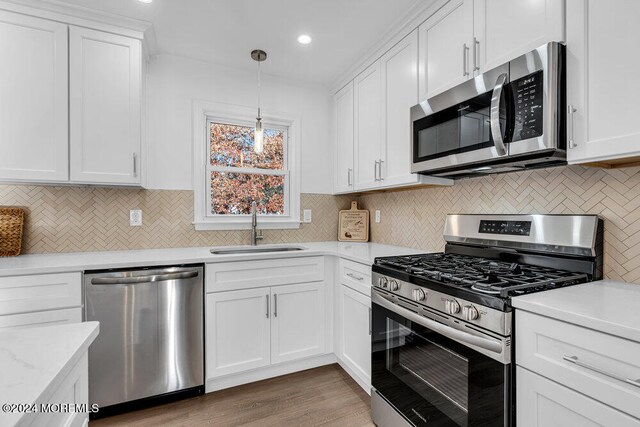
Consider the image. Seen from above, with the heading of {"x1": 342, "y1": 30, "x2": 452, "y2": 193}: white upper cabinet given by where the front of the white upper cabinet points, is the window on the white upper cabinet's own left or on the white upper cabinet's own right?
on the white upper cabinet's own right

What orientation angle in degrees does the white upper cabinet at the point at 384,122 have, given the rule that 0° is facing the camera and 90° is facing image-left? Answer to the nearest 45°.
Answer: approximately 45°

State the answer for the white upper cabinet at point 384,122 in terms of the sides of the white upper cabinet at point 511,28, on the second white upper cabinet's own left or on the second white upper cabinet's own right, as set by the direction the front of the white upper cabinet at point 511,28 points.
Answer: on the second white upper cabinet's own right

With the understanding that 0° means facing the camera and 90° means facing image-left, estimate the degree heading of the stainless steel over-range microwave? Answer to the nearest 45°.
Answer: approximately 45°

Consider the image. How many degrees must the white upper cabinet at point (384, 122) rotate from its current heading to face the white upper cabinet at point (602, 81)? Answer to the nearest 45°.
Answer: approximately 90° to its left

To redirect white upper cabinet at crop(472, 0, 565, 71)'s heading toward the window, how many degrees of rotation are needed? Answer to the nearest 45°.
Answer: approximately 45° to its right

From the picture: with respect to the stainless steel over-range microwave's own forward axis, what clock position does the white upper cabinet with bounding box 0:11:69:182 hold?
The white upper cabinet is roughly at 1 o'clock from the stainless steel over-range microwave.
